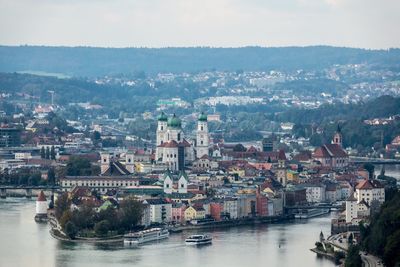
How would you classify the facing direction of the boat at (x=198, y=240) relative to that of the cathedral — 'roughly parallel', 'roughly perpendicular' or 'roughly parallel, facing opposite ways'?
roughly perpendicular

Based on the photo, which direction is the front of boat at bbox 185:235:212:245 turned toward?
to the viewer's right

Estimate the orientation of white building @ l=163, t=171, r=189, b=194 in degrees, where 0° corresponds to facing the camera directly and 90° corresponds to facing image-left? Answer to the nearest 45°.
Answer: approximately 0°

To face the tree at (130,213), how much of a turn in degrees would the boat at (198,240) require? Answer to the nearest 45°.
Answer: approximately 135° to its left

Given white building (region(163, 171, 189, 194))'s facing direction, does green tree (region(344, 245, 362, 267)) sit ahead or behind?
ahead
